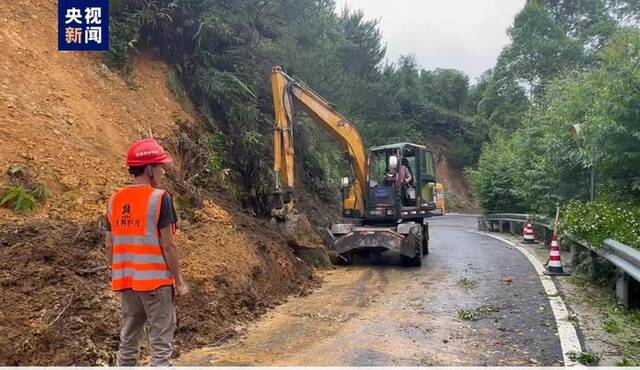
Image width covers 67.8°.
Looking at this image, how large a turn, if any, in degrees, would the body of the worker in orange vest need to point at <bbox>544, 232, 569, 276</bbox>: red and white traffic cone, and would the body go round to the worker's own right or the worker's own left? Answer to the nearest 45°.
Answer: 0° — they already face it

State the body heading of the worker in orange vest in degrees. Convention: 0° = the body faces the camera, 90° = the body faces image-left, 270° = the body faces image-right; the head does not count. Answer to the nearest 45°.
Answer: approximately 225°

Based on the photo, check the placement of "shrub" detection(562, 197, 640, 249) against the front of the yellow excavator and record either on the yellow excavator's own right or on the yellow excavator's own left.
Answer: on the yellow excavator's own left

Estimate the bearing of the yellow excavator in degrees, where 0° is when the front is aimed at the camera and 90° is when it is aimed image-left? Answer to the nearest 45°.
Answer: approximately 45°

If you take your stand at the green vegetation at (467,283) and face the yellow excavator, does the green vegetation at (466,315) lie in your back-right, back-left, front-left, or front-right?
back-left

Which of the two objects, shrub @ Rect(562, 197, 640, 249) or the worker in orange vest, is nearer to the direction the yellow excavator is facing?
the worker in orange vest

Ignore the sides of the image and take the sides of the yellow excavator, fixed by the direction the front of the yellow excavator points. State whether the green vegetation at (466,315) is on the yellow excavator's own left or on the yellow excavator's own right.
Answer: on the yellow excavator's own left

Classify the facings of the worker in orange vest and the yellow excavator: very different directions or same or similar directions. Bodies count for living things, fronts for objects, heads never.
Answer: very different directions
